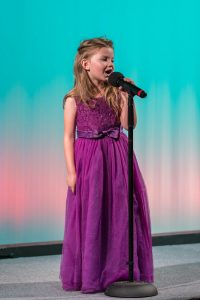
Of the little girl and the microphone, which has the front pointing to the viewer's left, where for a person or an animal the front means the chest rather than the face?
the microphone

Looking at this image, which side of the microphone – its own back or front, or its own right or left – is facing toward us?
left

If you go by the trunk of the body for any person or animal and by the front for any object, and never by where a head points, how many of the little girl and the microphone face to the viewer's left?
1

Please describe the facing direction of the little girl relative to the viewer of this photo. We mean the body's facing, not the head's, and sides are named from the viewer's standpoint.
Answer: facing the viewer and to the right of the viewer
